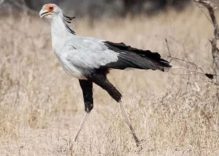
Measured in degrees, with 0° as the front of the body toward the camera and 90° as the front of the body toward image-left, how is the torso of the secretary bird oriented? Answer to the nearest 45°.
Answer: approximately 90°
